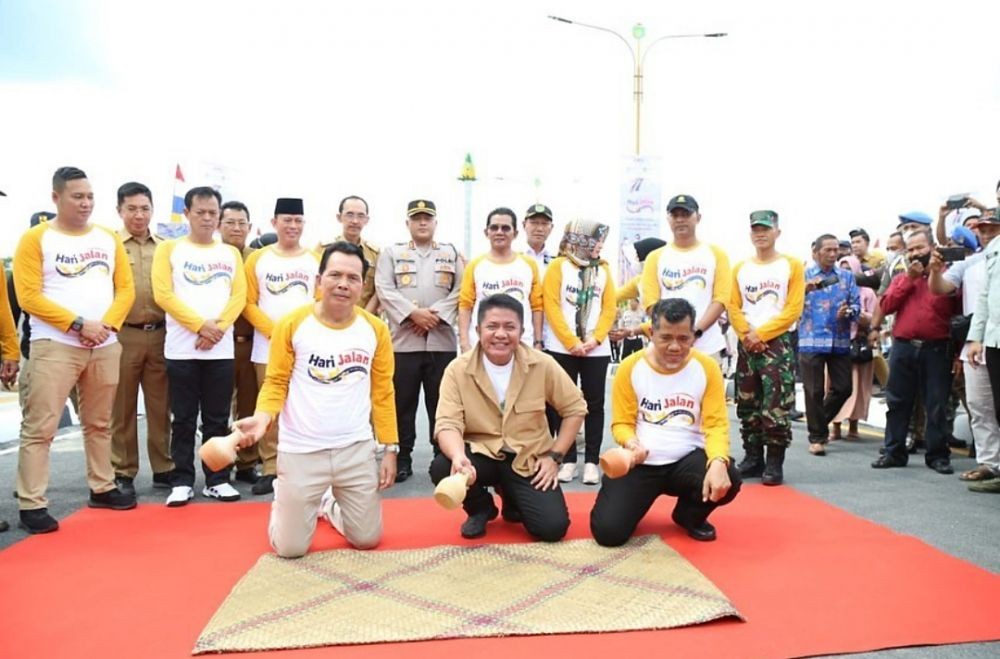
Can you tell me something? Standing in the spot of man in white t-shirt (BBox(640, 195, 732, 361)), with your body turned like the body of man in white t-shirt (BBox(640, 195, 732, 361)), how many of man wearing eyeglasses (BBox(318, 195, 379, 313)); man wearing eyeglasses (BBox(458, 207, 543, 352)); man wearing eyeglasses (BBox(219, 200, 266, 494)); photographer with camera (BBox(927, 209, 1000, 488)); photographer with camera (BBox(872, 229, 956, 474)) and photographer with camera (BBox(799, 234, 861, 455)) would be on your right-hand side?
3

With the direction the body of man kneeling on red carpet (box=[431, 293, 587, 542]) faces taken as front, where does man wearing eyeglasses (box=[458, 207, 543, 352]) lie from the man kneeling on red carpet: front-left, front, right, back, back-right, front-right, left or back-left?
back

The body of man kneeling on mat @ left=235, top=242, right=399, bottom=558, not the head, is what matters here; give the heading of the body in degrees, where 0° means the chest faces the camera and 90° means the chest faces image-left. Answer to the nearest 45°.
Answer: approximately 0°

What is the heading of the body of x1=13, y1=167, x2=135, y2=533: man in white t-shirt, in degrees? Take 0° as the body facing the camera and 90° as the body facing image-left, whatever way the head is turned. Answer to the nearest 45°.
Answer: approximately 315°

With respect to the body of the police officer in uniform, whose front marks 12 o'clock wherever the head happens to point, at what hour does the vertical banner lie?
The vertical banner is roughly at 7 o'clock from the police officer in uniform.

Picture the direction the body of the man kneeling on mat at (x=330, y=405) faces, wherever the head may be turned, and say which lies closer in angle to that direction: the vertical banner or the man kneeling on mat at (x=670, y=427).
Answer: the man kneeling on mat

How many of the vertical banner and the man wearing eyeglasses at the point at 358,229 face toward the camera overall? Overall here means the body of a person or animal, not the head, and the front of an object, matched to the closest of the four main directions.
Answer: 2

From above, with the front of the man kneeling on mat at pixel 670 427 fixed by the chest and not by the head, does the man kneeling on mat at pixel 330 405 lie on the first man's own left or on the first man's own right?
on the first man's own right
